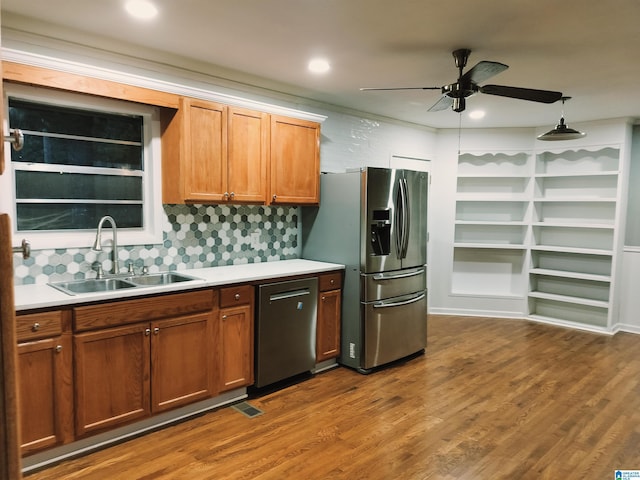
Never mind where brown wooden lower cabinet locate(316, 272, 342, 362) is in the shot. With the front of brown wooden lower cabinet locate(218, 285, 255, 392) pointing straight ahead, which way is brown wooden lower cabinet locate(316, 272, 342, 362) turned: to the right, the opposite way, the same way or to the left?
the same way

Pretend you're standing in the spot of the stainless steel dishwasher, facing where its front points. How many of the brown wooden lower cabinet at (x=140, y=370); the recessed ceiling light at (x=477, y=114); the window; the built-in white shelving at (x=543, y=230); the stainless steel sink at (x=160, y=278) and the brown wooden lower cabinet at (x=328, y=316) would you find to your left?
3

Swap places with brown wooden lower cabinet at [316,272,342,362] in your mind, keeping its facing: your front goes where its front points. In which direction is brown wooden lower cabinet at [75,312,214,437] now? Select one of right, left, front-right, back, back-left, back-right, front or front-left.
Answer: right

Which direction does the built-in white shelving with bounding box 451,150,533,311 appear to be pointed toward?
toward the camera

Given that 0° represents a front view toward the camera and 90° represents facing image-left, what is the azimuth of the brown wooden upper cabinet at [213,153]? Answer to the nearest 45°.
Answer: approximately 315°

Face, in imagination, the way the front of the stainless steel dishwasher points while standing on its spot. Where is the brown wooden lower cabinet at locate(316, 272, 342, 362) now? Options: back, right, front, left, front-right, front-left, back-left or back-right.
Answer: left

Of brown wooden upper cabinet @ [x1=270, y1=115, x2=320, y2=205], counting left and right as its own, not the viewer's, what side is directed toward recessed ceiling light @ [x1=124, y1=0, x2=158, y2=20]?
right

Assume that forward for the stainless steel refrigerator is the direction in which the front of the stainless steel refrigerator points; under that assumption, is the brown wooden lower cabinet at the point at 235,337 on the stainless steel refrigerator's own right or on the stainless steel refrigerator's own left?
on the stainless steel refrigerator's own right

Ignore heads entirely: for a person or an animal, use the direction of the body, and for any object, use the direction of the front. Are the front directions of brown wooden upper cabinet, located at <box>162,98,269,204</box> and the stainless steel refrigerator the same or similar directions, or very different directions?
same or similar directions

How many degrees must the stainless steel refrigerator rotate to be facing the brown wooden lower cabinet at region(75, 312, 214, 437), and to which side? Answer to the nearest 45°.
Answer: approximately 90° to its right

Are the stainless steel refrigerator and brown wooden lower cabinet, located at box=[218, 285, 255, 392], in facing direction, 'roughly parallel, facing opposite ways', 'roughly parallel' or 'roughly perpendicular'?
roughly parallel

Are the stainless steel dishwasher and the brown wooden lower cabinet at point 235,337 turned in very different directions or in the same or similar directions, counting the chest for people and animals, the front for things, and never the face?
same or similar directions

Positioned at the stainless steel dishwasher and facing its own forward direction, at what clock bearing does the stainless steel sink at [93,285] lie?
The stainless steel sink is roughly at 4 o'clock from the stainless steel dishwasher.

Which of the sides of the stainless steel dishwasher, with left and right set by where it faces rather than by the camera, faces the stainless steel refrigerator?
left
